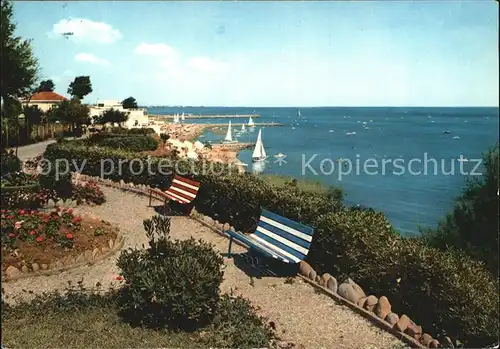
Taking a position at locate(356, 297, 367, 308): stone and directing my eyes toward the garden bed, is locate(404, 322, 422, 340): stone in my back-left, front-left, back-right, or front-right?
back-left

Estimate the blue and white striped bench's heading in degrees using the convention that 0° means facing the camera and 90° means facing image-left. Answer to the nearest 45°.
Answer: approximately 45°

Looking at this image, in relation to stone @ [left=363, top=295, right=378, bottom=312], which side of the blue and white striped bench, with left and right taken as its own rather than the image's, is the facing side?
left

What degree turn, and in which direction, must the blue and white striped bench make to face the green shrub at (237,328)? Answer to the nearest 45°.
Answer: approximately 45° to its left

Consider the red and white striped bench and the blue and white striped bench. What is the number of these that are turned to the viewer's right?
0

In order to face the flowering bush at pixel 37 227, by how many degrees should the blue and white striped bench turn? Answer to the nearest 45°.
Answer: approximately 45° to its right

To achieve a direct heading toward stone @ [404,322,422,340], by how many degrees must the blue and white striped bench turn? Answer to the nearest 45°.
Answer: approximately 90° to its left

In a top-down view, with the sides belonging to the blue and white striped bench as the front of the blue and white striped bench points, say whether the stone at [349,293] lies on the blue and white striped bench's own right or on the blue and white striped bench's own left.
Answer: on the blue and white striped bench's own left

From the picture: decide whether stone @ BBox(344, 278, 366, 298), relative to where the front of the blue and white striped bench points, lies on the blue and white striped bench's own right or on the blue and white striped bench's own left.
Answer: on the blue and white striped bench's own left

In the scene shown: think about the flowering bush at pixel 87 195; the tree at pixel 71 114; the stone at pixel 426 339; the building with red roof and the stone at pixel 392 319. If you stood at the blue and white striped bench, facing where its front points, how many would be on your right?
3

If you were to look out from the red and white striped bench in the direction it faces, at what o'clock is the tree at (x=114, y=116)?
The tree is roughly at 4 o'clock from the red and white striped bench.

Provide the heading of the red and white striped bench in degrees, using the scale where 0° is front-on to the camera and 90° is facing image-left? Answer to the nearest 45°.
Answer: approximately 45°

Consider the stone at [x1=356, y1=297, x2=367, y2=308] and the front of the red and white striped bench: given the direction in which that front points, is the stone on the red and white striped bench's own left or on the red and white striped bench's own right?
on the red and white striped bench's own left
